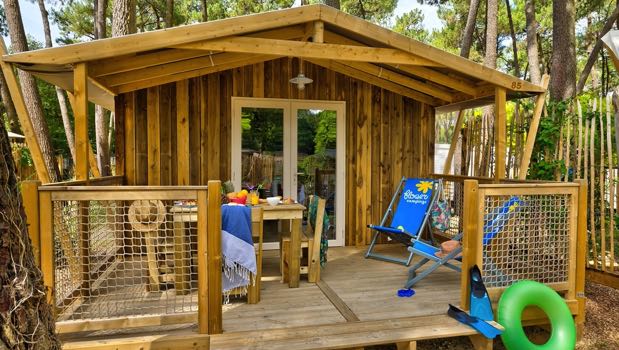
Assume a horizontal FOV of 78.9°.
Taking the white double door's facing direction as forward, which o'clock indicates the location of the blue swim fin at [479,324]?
The blue swim fin is roughly at 11 o'clock from the white double door.

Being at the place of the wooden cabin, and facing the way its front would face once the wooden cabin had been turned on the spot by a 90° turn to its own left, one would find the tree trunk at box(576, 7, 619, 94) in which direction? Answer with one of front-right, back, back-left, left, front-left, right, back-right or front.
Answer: front-left

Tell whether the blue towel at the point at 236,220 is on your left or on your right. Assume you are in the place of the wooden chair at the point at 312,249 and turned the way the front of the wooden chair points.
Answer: on your left

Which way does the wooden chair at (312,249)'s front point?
to the viewer's left

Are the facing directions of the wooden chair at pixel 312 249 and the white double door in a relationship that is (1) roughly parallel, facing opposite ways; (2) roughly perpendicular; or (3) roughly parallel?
roughly perpendicular

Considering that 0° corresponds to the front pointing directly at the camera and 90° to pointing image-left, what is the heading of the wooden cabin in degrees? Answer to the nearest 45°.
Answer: approximately 0°

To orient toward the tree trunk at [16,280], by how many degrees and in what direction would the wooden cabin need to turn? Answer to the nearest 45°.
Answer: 0° — it already faces it

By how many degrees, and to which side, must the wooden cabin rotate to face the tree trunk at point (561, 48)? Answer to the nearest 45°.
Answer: approximately 135° to its left

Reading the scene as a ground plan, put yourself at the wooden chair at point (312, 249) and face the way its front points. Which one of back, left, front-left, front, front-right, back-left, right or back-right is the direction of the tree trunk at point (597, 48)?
back-right

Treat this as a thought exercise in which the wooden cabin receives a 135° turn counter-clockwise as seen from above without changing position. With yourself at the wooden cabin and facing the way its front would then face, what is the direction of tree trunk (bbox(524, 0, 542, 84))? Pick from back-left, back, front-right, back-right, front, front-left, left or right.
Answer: front
